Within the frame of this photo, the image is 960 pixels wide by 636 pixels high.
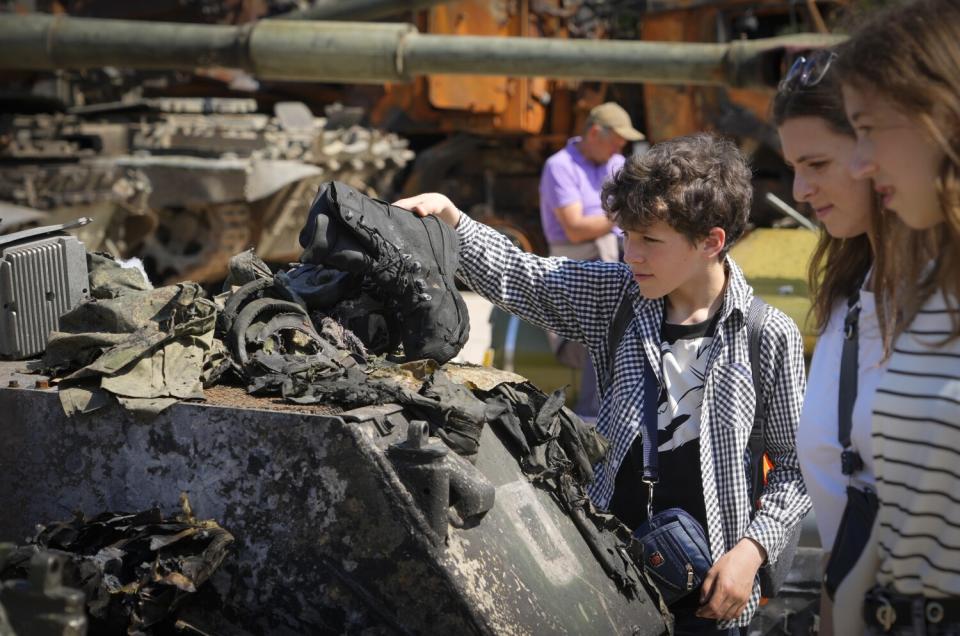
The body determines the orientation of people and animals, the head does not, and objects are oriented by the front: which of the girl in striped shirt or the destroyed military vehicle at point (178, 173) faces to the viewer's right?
the destroyed military vehicle

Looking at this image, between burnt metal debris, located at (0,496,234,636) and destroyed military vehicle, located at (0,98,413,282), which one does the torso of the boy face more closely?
the burnt metal debris

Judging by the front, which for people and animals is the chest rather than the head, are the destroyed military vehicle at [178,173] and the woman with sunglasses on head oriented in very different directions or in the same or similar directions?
very different directions

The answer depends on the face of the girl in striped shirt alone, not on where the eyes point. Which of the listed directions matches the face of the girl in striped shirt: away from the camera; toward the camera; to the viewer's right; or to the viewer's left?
to the viewer's left

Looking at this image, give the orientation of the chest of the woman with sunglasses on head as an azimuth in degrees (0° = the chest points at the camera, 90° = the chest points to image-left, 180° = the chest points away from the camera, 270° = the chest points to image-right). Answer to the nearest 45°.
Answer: approximately 45°

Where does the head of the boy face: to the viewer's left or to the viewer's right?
to the viewer's left

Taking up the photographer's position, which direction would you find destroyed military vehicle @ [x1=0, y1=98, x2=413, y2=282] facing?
facing to the right of the viewer

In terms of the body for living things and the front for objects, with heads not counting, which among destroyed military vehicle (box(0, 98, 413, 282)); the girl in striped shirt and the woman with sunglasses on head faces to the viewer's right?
the destroyed military vehicle
